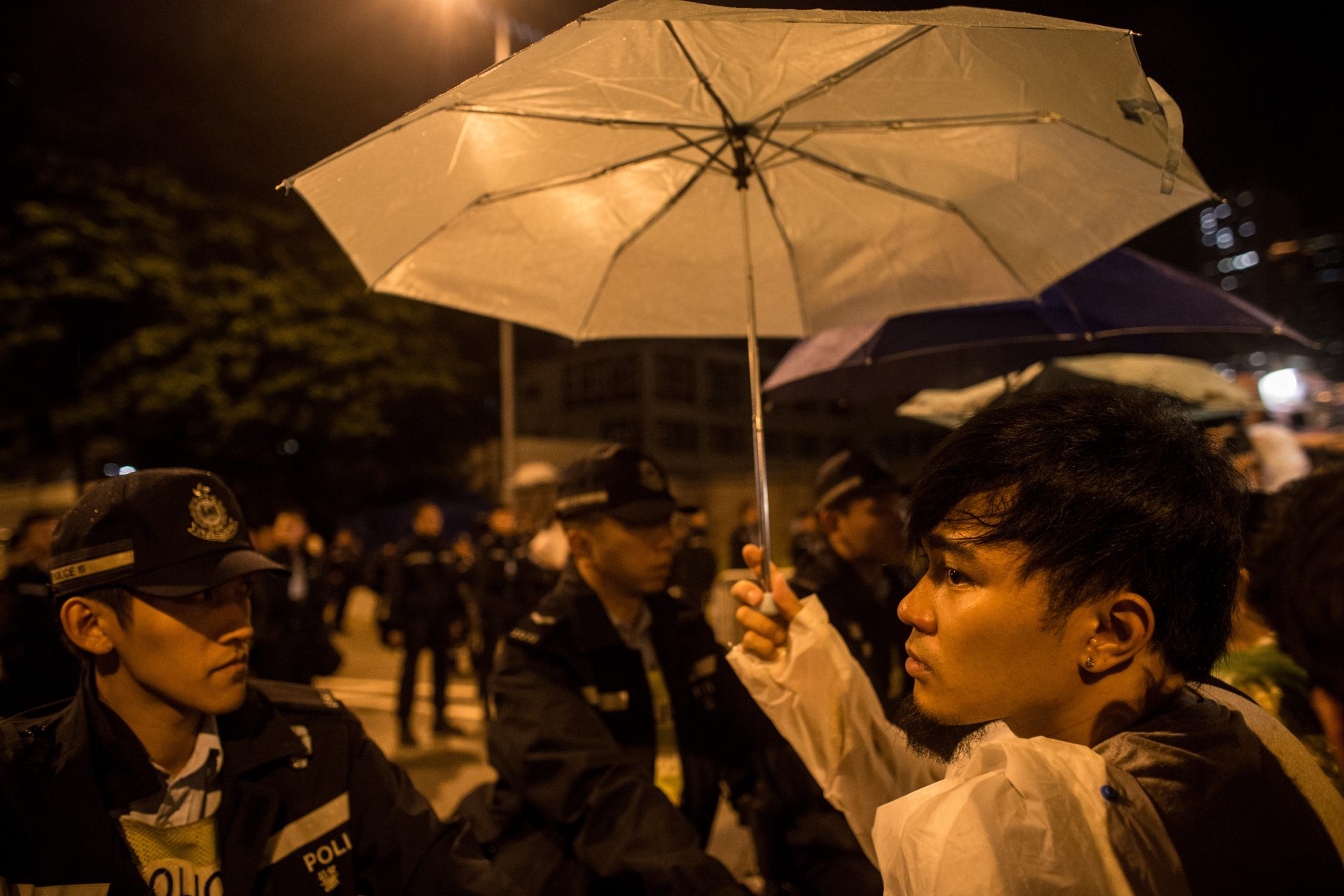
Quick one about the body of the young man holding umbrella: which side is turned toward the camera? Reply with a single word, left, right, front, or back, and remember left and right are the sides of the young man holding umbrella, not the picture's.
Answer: left

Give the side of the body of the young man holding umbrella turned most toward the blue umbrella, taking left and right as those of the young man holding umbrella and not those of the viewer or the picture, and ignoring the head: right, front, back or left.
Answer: right

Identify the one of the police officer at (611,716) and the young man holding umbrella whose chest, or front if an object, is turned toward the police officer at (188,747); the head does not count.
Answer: the young man holding umbrella

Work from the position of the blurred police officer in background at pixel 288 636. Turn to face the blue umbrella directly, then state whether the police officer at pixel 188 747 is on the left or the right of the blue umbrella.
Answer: right

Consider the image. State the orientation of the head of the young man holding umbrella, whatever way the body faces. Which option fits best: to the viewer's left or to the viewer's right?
to the viewer's left

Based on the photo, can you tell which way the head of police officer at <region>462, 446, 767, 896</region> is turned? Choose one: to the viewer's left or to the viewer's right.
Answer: to the viewer's right

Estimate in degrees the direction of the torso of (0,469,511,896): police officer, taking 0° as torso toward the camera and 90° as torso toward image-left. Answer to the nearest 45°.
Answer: approximately 315°

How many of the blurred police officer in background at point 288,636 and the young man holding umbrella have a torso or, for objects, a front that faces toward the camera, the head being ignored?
1

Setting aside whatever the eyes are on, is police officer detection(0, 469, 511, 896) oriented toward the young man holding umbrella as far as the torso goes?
no

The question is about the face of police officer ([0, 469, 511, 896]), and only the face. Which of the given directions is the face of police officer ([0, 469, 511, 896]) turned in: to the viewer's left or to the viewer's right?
to the viewer's right

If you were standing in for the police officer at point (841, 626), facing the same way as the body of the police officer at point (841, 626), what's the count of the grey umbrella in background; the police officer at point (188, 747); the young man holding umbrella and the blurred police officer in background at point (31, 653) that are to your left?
1

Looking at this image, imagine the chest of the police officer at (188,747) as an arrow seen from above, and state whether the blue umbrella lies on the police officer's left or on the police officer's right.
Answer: on the police officer's left

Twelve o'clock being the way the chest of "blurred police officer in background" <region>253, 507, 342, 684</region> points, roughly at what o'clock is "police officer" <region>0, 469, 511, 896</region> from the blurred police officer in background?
The police officer is roughly at 12 o'clock from the blurred police officer in background.

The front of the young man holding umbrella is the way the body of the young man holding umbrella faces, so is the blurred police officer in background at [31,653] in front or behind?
in front

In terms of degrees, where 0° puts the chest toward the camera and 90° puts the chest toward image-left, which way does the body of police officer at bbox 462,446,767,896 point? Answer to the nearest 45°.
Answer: approximately 315°
